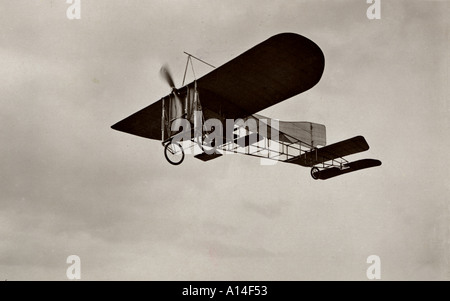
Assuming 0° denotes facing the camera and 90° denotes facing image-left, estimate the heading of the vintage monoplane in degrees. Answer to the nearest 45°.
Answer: approximately 45°
